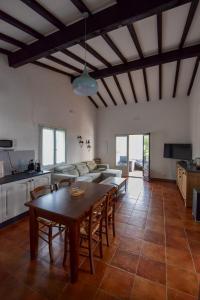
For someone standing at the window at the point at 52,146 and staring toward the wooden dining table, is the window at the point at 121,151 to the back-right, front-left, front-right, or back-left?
back-left

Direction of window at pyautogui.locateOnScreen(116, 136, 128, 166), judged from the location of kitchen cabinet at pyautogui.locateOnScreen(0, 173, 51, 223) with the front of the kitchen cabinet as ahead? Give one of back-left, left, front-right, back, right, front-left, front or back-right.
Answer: left

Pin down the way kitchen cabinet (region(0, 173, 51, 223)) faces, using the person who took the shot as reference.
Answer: facing the viewer and to the right of the viewer

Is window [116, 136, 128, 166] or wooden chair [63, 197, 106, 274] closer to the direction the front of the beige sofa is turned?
the wooden chair

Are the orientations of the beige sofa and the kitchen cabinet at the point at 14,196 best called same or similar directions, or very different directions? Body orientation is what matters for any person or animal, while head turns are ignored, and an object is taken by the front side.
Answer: same or similar directions

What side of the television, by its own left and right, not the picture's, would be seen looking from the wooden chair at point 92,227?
front

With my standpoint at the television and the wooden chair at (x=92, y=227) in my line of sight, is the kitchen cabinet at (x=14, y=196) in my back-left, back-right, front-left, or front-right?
front-right

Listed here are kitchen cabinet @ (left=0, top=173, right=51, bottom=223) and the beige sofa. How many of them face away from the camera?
0

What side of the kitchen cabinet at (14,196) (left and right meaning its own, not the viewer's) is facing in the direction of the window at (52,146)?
left

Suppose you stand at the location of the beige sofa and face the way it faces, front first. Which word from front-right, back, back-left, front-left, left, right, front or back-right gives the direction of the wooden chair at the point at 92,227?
front-right

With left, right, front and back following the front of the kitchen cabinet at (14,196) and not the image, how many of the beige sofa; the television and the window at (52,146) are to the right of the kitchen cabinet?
0

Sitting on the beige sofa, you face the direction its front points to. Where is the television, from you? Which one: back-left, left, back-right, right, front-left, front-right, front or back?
front-left
